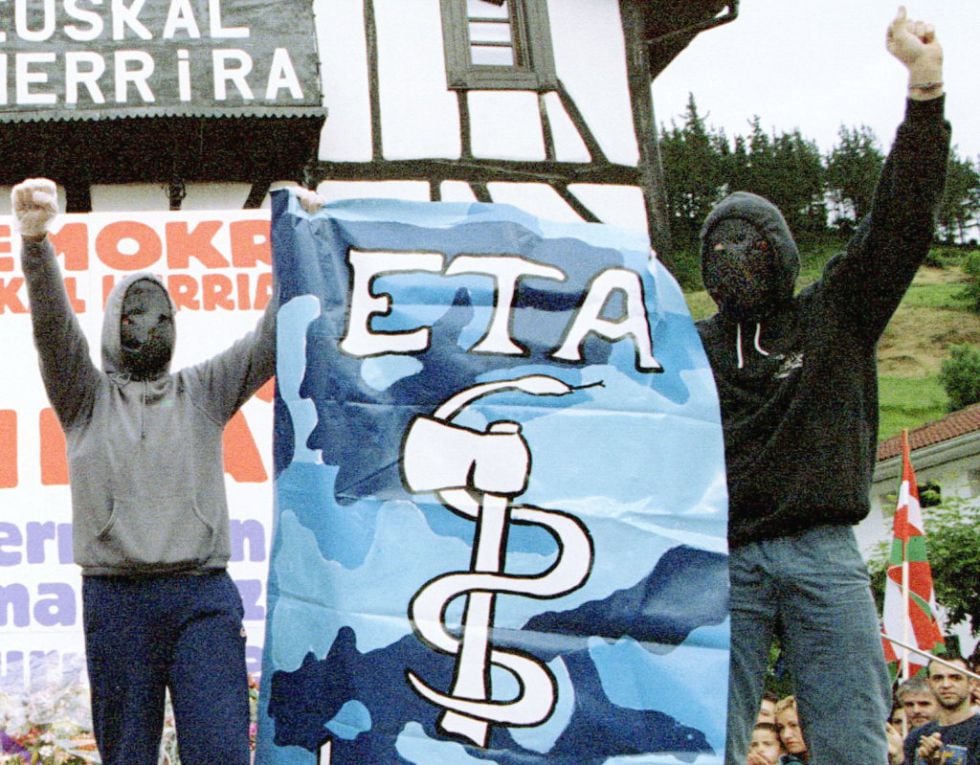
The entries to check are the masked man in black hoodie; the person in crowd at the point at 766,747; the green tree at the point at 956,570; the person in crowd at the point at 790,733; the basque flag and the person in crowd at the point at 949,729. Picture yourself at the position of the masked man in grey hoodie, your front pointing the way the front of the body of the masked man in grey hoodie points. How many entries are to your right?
0

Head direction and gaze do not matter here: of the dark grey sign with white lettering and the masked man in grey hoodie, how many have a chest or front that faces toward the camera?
2

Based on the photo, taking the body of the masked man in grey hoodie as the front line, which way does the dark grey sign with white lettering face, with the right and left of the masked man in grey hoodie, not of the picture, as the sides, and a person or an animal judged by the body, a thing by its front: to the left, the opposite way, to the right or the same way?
the same way

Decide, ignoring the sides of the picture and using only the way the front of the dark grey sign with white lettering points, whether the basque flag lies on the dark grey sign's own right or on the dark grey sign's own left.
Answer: on the dark grey sign's own left

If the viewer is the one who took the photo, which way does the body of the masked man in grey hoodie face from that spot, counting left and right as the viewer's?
facing the viewer

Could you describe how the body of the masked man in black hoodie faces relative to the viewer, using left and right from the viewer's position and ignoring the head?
facing the viewer and to the left of the viewer

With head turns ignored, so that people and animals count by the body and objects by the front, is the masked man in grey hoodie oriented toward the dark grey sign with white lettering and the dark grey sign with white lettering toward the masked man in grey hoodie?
no

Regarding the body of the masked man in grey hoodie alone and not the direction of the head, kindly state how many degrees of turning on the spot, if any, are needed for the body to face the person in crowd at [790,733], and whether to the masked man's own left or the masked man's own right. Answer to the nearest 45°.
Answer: approximately 135° to the masked man's own left

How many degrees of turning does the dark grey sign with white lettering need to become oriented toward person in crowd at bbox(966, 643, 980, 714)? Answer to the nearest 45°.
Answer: approximately 90° to its left

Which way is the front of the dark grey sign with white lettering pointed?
toward the camera

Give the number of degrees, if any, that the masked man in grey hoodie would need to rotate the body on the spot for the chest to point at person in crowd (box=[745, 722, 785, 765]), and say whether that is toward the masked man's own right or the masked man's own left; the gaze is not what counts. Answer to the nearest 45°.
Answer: approximately 135° to the masked man's own left

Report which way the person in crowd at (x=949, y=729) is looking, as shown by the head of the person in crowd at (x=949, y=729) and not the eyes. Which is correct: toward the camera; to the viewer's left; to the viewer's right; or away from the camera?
toward the camera

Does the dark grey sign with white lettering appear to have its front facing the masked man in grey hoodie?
yes

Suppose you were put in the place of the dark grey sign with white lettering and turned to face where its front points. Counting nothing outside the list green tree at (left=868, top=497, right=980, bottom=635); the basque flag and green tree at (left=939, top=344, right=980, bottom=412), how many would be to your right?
0

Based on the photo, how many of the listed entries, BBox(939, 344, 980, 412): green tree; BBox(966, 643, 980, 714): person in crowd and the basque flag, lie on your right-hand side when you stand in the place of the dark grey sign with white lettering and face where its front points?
0

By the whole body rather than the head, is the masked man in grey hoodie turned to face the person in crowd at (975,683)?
no
